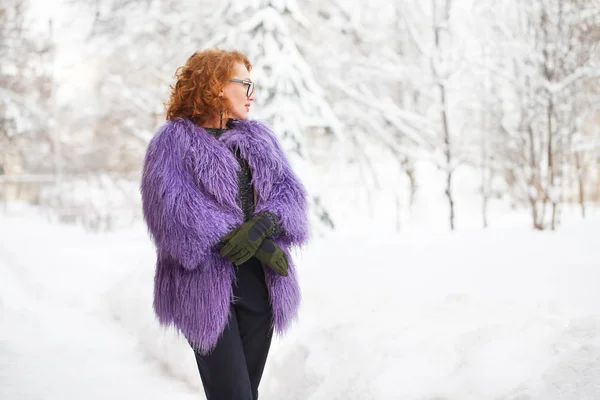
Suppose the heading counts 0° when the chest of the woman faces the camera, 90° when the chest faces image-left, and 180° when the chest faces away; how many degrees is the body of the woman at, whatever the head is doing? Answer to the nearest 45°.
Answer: approximately 315°

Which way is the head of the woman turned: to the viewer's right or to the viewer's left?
to the viewer's right
